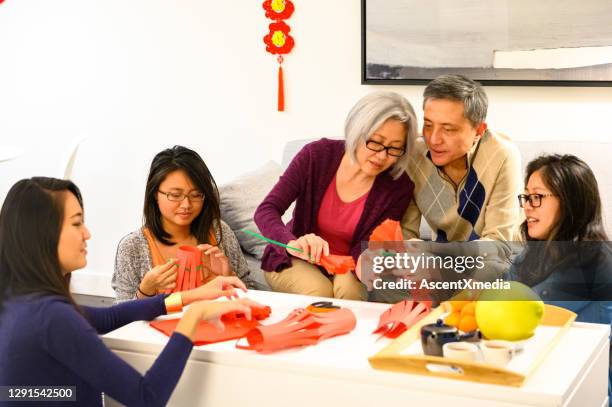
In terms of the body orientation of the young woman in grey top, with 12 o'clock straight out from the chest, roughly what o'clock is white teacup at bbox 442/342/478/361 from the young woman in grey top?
The white teacup is roughly at 11 o'clock from the young woman in grey top.

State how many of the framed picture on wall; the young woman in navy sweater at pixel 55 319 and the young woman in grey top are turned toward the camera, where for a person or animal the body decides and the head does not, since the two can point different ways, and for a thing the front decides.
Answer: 2

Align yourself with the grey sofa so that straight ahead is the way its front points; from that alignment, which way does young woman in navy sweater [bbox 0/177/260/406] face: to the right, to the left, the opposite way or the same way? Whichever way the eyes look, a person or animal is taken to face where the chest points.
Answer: to the left

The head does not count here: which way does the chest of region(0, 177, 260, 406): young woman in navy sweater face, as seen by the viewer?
to the viewer's right

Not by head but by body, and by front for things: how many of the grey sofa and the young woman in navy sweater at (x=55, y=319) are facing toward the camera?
1

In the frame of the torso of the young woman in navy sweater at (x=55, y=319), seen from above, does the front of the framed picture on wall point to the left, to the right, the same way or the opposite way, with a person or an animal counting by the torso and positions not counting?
to the right

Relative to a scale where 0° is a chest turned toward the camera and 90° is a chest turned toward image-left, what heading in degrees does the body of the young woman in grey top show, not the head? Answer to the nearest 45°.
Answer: approximately 0°

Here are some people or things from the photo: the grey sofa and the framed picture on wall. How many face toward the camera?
2
